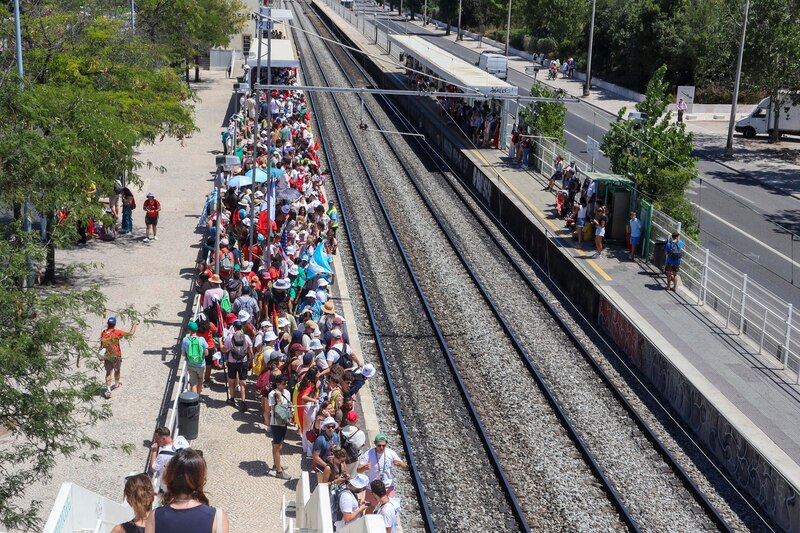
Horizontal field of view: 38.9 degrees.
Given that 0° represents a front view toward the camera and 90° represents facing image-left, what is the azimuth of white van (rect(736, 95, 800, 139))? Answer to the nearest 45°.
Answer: approximately 90°

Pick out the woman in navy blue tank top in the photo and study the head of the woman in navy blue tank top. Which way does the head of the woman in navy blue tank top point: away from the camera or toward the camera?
away from the camera

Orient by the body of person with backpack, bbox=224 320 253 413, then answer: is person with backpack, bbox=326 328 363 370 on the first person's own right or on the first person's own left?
on the first person's own right

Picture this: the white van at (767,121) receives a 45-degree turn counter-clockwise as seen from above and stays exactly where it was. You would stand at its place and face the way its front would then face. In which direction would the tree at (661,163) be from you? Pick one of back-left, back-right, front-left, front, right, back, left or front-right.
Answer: front-left

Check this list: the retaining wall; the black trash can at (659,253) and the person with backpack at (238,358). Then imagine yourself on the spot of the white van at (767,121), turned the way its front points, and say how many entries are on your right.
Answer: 0

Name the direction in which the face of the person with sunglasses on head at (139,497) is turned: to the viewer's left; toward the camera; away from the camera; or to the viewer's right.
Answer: away from the camera

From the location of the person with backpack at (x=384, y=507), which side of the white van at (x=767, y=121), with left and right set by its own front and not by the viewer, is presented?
left

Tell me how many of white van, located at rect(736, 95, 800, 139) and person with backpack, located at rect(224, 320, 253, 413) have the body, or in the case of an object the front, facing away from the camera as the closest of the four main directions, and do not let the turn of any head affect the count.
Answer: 1

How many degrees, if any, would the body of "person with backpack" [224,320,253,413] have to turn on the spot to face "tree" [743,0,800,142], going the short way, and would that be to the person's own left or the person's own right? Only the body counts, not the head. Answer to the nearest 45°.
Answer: approximately 45° to the person's own right

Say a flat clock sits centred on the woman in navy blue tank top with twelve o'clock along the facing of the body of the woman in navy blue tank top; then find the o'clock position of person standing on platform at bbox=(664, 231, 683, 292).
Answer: The person standing on platform is roughly at 1 o'clock from the woman in navy blue tank top.

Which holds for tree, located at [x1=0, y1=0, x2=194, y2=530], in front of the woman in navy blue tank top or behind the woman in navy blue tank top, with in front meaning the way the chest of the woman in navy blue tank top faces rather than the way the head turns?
in front

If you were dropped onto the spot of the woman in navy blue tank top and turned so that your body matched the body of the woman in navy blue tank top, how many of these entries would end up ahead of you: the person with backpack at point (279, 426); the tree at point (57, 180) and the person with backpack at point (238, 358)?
3

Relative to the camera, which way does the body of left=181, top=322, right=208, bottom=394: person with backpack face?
away from the camera

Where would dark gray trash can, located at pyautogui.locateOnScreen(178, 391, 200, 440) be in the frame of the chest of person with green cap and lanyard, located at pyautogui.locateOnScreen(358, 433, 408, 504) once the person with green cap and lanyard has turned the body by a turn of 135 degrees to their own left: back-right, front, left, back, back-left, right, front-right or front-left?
left

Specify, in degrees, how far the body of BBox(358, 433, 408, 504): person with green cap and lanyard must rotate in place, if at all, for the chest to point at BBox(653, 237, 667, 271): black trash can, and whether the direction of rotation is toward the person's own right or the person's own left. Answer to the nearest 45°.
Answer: approximately 135° to the person's own left

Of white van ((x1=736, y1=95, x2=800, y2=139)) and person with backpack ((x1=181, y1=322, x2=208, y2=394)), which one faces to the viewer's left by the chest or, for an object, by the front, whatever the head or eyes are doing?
the white van
